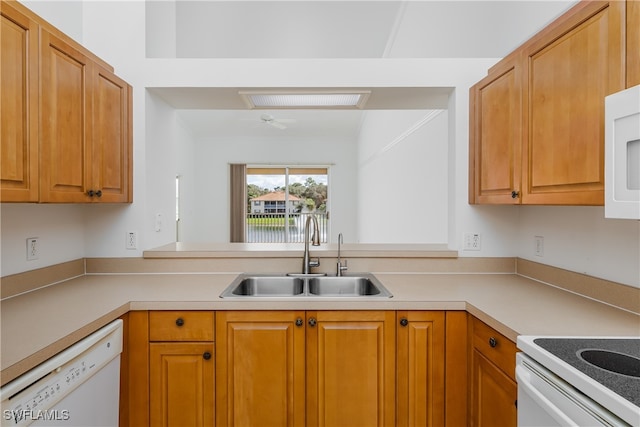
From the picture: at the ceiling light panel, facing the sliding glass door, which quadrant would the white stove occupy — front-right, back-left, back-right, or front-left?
back-right

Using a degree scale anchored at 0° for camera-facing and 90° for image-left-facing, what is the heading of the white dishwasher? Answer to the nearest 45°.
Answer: approximately 315°

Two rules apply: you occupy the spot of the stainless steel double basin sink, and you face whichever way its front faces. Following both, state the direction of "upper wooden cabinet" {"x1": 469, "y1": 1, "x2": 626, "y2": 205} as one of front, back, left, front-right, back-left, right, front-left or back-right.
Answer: front-left

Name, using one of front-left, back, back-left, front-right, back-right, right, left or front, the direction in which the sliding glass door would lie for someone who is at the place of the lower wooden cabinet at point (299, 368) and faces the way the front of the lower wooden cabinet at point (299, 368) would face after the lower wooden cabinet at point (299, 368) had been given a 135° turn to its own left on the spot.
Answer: front-left

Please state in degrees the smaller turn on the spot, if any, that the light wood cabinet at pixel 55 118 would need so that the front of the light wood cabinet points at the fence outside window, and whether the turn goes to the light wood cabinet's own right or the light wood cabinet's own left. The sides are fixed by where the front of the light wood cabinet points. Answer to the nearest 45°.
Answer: approximately 90° to the light wood cabinet's own left

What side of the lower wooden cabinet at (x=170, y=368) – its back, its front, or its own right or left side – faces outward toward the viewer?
front

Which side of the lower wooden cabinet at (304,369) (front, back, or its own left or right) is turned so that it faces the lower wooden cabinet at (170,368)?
right

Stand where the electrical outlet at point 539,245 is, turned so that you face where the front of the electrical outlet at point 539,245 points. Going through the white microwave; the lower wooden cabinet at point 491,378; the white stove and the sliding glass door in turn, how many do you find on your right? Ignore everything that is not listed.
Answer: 1

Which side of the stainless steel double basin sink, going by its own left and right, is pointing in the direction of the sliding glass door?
back

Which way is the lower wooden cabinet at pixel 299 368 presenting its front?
toward the camera

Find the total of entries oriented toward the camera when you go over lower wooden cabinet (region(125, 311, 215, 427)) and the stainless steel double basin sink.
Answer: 2

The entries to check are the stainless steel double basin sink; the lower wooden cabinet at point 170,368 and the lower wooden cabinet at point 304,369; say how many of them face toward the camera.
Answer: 3

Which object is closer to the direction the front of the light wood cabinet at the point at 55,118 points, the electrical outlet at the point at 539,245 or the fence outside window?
the electrical outlet

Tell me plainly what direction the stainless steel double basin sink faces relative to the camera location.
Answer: facing the viewer

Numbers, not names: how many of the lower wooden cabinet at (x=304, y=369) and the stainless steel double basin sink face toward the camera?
2

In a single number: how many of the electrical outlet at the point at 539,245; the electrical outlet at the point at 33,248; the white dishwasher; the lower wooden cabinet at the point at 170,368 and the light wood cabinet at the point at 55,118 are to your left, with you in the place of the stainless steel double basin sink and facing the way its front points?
1

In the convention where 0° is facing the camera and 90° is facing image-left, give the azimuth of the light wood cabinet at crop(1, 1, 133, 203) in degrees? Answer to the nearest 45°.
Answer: approximately 315°
